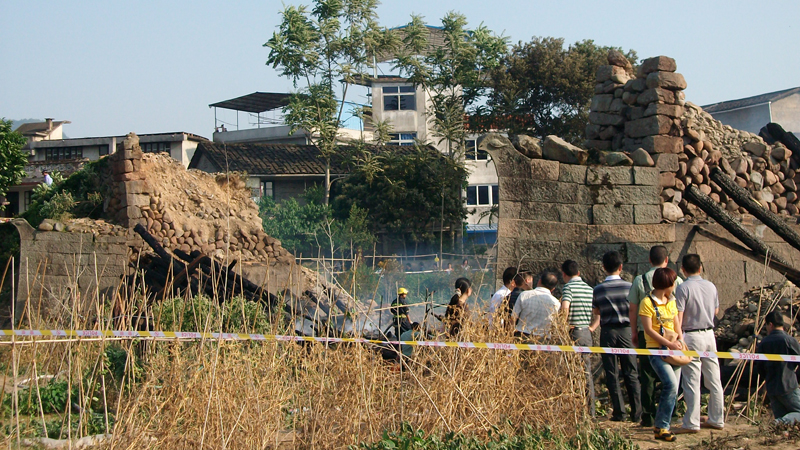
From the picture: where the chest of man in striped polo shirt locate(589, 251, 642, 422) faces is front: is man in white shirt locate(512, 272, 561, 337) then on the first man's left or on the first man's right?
on the first man's left

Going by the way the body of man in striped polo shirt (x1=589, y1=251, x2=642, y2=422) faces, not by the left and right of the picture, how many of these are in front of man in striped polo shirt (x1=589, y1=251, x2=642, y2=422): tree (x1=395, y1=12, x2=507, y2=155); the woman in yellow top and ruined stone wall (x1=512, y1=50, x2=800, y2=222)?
2

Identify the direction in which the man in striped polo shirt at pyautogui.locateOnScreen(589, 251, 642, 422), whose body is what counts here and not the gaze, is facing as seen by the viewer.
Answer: away from the camera

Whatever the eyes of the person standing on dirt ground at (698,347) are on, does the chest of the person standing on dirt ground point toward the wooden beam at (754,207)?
yes

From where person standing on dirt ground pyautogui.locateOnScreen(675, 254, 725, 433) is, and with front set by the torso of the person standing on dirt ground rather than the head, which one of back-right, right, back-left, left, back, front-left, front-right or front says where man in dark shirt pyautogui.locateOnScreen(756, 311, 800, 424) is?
front-right

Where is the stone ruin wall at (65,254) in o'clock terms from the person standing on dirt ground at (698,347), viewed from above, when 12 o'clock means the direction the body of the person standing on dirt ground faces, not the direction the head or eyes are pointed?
The stone ruin wall is roughly at 10 o'clock from the person standing on dirt ground.

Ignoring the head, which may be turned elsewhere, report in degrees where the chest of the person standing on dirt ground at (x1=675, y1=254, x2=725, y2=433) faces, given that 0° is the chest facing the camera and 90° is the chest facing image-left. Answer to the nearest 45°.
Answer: approximately 180°

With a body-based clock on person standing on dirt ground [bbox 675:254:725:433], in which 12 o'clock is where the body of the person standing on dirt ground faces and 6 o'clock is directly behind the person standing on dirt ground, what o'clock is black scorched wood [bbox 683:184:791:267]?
The black scorched wood is roughly at 12 o'clock from the person standing on dirt ground.

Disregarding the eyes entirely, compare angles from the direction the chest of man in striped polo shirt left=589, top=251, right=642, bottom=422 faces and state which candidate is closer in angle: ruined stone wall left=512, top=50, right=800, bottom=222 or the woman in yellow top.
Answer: the ruined stone wall

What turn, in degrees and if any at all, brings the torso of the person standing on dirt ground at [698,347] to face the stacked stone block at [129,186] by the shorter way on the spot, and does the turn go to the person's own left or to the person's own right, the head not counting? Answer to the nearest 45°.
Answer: approximately 45° to the person's own left

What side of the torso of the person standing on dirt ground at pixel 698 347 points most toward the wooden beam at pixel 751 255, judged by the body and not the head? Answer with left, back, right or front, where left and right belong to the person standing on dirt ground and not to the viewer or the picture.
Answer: front

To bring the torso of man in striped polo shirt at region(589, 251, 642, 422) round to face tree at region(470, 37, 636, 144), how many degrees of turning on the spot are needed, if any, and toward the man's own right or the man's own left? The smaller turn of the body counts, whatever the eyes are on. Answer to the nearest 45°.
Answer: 0° — they already face it
